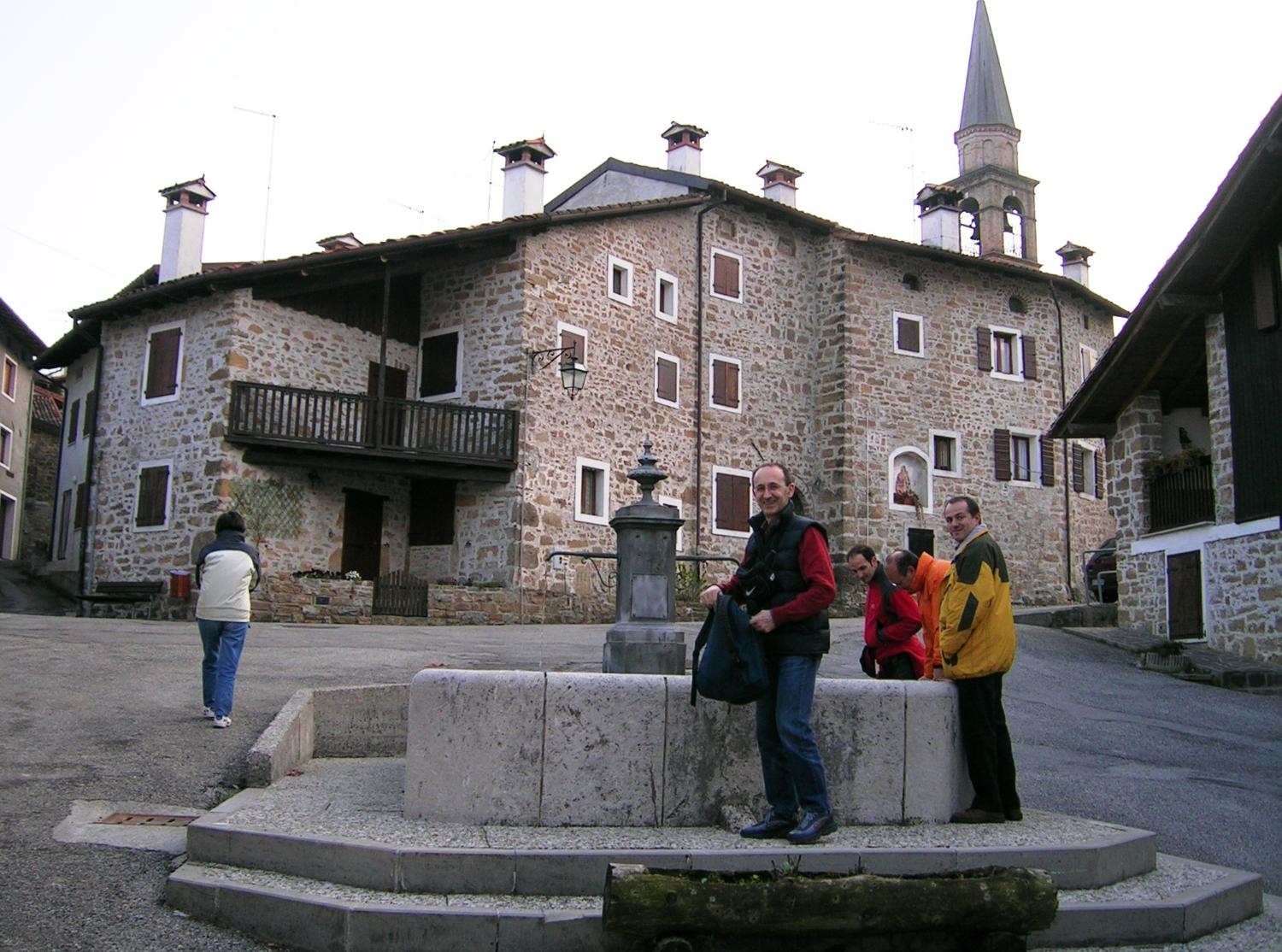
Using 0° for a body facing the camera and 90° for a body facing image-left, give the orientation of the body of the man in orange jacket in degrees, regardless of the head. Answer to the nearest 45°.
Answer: approximately 90°

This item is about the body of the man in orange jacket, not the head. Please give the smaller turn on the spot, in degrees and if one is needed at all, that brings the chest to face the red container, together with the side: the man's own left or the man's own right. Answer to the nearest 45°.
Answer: approximately 45° to the man's own right

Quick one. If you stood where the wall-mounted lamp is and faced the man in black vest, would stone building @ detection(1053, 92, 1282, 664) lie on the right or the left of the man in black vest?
left

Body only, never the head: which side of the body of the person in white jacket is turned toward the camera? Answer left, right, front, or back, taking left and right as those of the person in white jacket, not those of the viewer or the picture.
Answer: back

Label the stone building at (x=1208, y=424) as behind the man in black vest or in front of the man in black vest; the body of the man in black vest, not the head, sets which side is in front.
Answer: behind

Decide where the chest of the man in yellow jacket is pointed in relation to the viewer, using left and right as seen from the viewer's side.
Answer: facing to the left of the viewer

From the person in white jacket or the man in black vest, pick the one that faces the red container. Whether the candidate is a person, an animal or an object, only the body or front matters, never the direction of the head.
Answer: the person in white jacket

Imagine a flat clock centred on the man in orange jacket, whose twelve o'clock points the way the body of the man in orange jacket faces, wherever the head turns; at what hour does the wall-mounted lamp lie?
The wall-mounted lamp is roughly at 2 o'clock from the man in orange jacket.

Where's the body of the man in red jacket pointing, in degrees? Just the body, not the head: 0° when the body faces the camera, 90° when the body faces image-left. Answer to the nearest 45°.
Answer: approximately 45°
